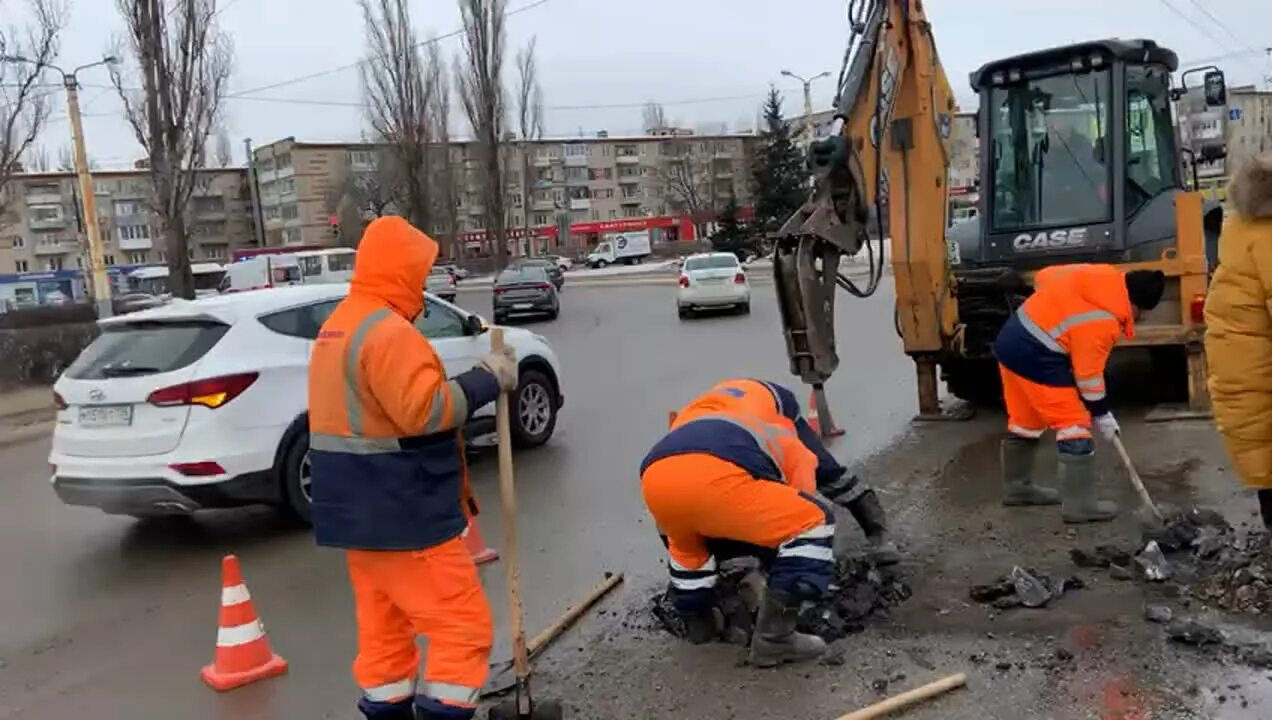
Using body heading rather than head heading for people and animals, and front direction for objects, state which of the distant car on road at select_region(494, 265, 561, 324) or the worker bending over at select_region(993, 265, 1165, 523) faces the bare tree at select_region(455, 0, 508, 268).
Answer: the distant car on road

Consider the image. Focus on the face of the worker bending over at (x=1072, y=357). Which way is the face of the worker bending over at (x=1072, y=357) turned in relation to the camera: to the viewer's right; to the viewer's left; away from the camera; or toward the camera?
to the viewer's right

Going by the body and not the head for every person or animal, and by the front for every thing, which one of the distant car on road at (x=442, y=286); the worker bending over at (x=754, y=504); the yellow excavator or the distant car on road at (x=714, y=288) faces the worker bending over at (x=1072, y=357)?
the worker bending over at (x=754, y=504)

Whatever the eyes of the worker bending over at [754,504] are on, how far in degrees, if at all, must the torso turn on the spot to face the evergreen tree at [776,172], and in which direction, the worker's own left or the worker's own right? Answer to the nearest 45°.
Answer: approximately 45° to the worker's own left

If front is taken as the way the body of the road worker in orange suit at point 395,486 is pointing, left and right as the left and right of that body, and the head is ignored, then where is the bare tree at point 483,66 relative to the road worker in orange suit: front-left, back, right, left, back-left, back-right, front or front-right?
front-left

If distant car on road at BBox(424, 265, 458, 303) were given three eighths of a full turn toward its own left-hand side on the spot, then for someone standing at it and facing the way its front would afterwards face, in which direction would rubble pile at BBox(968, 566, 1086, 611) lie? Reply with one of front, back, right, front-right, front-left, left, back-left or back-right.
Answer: front-left

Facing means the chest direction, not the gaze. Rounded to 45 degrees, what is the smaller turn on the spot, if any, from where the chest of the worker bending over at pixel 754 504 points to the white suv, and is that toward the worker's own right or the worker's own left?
approximately 90° to the worker's own left

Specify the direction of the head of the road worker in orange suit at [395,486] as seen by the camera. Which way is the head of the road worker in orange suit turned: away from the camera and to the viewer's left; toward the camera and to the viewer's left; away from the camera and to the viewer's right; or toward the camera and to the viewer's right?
away from the camera and to the viewer's right

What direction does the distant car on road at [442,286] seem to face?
away from the camera

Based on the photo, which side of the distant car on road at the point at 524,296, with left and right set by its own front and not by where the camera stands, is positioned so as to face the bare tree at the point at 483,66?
front

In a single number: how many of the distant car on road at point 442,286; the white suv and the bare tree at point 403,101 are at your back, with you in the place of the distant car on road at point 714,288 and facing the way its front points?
1

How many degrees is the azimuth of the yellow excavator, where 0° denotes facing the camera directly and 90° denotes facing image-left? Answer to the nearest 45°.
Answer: approximately 225°
